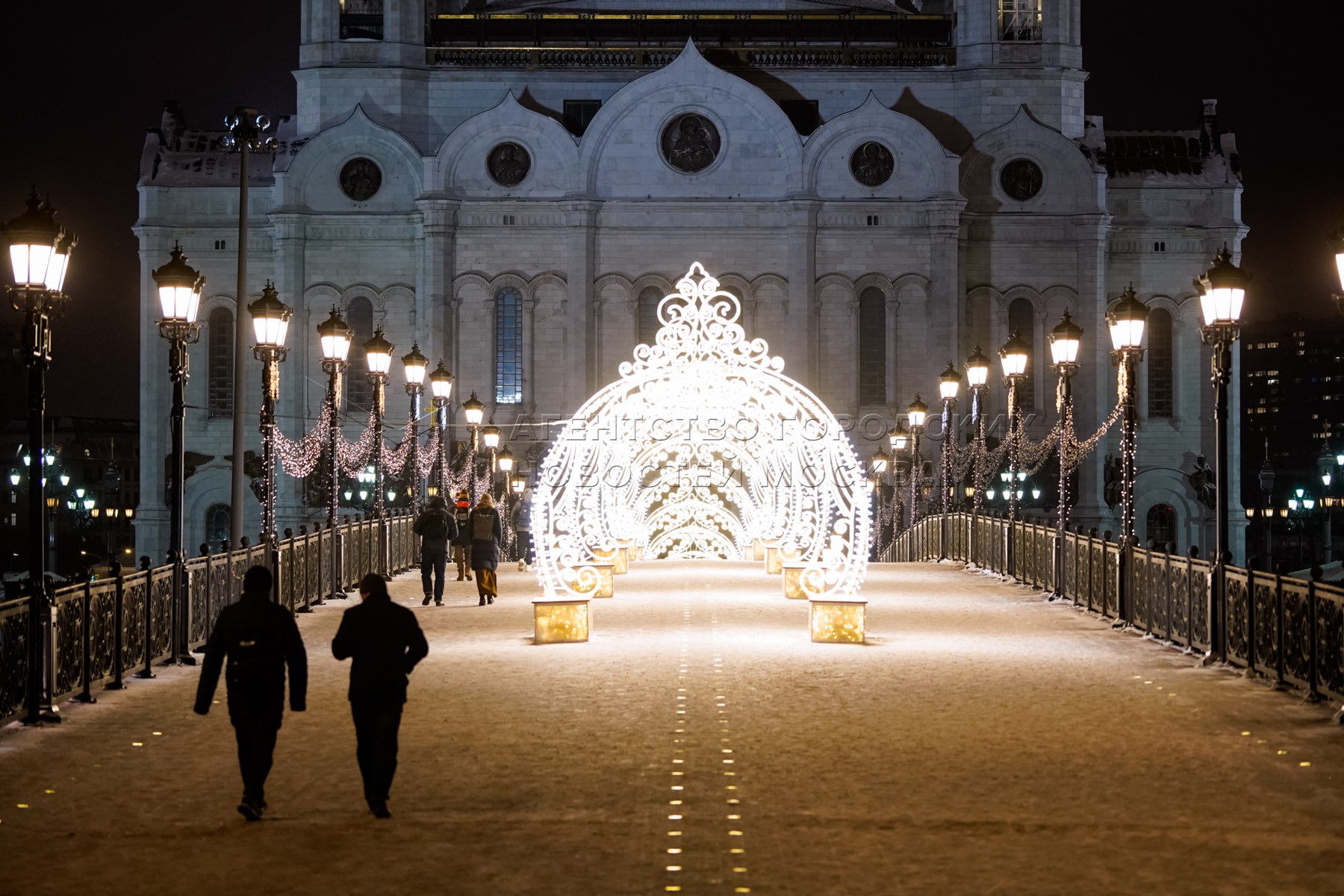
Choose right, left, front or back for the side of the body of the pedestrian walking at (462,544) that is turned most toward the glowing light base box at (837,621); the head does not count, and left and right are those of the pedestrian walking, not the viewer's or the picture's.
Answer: back

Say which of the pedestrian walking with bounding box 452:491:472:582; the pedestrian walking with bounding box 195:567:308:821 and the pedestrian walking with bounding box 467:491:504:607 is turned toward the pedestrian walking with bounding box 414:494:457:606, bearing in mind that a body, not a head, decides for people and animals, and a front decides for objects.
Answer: the pedestrian walking with bounding box 195:567:308:821

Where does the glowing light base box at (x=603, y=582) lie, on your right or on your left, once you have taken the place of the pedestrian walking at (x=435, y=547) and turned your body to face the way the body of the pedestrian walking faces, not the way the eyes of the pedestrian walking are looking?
on your right

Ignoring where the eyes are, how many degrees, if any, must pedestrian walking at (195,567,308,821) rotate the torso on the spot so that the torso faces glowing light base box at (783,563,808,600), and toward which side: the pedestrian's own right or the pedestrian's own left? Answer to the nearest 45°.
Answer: approximately 45° to the pedestrian's own right

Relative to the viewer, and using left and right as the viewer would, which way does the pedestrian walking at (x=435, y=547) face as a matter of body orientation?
facing away from the viewer

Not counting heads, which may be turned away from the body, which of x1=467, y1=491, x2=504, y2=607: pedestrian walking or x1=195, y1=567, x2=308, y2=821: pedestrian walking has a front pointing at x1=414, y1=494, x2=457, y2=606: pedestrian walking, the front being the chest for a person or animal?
x1=195, y1=567, x2=308, y2=821: pedestrian walking

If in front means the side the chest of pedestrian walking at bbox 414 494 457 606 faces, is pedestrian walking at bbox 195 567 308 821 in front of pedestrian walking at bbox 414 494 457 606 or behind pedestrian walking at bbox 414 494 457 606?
behind

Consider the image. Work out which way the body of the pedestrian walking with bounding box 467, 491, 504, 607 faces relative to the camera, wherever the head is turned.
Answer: away from the camera

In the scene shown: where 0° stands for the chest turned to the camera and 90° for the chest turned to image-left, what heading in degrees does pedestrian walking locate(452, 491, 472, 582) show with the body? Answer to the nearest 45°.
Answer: approximately 180°

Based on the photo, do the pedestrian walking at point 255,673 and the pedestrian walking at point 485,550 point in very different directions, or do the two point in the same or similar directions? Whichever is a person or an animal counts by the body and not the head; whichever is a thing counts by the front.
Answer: same or similar directions

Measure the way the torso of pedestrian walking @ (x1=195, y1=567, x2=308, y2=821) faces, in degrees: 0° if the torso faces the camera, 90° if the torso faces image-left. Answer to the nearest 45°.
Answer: approximately 180°

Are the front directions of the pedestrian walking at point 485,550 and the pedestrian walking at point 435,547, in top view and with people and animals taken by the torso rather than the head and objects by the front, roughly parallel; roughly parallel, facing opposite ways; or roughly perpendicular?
roughly parallel

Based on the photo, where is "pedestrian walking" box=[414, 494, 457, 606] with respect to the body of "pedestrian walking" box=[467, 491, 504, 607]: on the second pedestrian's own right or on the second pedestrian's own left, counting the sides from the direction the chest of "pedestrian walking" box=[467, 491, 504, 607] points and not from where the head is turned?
on the second pedestrian's own left

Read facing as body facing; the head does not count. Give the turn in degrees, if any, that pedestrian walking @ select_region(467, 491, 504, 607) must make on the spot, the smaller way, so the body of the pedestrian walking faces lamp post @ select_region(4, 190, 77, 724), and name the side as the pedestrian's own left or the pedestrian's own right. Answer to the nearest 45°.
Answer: approximately 180°

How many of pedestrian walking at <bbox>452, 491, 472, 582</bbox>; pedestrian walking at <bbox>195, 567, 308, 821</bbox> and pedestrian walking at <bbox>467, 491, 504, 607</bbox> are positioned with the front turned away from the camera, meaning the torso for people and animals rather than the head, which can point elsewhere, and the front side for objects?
3
